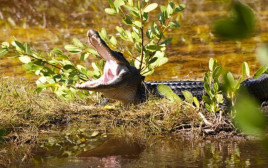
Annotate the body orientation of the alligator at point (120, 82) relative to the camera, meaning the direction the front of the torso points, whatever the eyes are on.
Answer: to the viewer's left

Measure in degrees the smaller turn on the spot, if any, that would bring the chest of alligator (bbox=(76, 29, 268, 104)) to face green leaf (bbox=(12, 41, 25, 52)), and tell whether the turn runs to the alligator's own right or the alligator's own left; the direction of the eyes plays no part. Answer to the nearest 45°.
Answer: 0° — it already faces it
